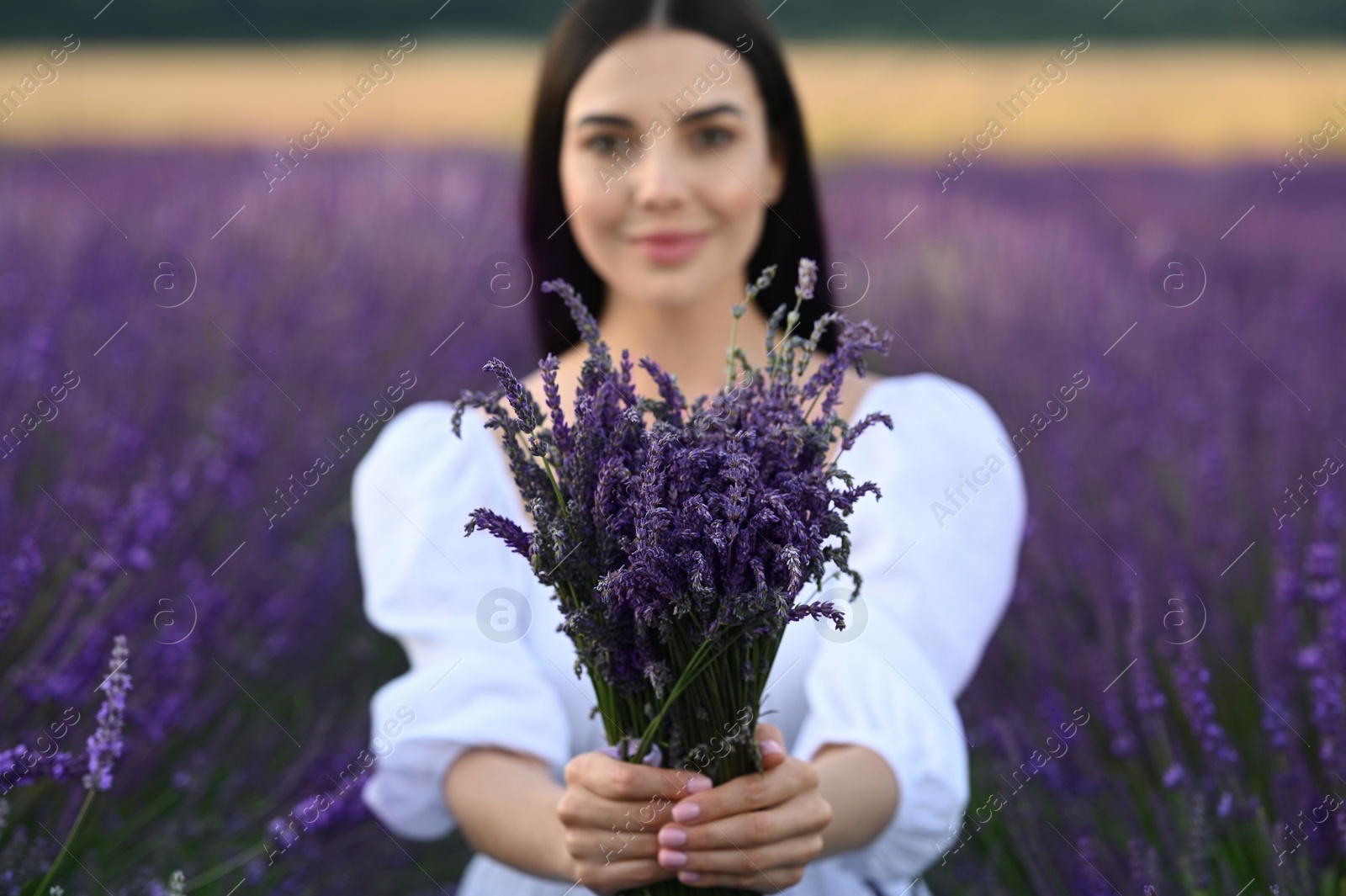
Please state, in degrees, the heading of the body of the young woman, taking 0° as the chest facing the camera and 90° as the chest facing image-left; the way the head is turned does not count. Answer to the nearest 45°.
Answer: approximately 0°
